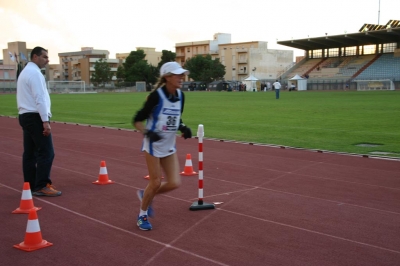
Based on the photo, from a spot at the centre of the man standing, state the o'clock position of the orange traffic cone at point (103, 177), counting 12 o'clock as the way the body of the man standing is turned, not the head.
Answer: The orange traffic cone is roughly at 11 o'clock from the man standing.

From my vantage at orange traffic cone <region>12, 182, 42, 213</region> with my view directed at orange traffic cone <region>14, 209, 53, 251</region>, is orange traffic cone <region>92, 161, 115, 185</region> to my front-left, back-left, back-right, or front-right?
back-left

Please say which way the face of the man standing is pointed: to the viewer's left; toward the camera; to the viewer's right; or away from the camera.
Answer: to the viewer's right

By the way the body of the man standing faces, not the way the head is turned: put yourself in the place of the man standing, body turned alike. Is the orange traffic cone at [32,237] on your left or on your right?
on your right

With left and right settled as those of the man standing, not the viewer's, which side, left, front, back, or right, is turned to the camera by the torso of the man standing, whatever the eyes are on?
right
